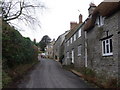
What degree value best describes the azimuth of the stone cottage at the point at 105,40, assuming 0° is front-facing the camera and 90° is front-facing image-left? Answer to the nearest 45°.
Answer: approximately 45°

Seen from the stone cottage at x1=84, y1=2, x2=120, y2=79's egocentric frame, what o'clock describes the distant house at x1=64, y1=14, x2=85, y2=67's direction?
The distant house is roughly at 4 o'clock from the stone cottage.
